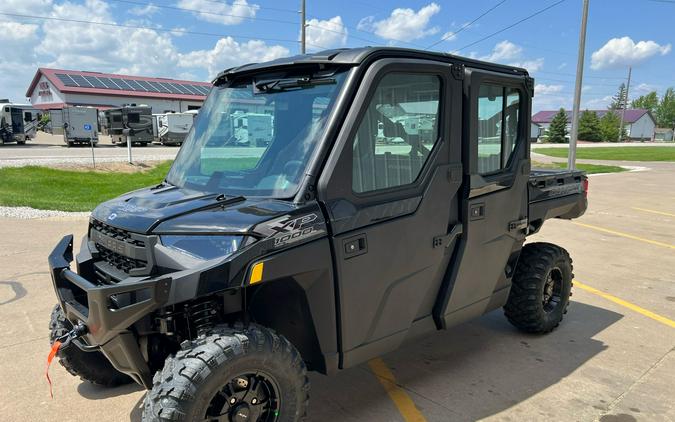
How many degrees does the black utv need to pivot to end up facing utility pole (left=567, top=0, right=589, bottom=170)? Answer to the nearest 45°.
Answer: approximately 180°

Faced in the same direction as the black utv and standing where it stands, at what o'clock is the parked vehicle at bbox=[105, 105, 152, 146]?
The parked vehicle is roughly at 4 o'clock from the black utv.

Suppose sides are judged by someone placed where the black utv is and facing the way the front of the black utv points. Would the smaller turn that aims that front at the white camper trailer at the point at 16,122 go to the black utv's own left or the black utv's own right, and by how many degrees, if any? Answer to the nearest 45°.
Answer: approximately 90° to the black utv's own right

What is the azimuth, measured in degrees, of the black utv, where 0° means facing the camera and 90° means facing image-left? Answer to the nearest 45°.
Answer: approximately 45°

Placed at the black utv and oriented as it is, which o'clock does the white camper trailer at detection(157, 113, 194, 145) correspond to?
The white camper trailer is roughly at 4 o'clock from the black utv.
